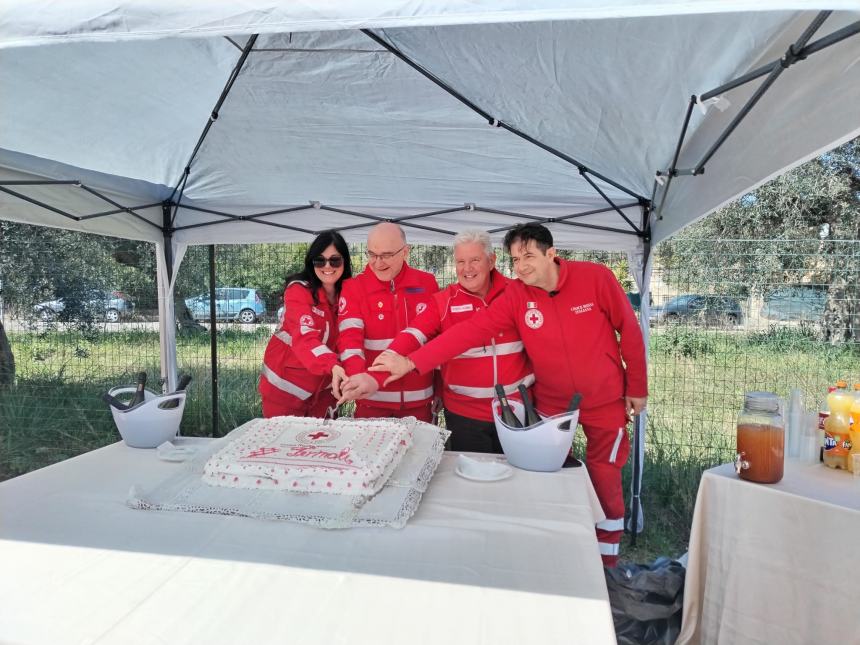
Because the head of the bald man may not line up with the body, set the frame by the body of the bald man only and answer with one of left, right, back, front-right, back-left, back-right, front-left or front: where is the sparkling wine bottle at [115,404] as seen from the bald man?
front-right

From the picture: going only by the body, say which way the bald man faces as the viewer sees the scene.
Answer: toward the camera

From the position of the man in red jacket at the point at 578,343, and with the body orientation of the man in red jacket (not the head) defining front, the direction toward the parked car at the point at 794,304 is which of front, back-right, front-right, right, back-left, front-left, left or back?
back

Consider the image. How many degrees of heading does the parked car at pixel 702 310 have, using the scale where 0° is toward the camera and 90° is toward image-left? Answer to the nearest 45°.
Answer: approximately 90°

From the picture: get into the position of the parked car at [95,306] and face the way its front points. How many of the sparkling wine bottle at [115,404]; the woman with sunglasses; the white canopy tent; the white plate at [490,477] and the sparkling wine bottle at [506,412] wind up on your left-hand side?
5

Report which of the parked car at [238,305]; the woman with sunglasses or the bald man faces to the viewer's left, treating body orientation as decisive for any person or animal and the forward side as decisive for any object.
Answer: the parked car

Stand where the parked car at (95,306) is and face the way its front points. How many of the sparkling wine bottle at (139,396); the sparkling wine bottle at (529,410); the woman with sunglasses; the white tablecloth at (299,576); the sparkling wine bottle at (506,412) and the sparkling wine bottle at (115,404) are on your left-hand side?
6

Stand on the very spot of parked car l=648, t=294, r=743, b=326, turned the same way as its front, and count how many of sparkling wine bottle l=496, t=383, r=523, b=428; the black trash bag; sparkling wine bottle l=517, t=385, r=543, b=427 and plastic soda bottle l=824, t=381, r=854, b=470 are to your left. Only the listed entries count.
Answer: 4

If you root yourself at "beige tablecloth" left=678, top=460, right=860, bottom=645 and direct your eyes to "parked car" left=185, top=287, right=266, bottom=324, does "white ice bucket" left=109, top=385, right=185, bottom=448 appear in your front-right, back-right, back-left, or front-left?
front-left

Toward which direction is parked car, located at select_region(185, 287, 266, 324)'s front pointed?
to the viewer's left

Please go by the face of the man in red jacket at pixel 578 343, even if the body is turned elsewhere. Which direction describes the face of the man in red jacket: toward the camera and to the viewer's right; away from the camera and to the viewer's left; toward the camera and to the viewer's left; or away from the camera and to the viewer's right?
toward the camera and to the viewer's left

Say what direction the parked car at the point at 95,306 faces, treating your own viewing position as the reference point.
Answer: facing to the left of the viewer

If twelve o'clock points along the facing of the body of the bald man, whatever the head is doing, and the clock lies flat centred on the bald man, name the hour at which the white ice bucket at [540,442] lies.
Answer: The white ice bucket is roughly at 11 o'clock from the bald man.

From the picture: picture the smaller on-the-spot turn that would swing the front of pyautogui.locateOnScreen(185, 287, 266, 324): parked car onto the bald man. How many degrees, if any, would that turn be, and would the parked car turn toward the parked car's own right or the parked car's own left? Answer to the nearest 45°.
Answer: approximately 90° to the parked car's own left

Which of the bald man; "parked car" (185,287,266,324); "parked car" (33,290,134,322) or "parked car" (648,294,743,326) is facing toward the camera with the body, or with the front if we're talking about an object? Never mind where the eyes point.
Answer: the bald man

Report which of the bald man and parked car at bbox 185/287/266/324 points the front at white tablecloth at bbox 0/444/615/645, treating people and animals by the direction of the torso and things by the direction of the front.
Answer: the bald man

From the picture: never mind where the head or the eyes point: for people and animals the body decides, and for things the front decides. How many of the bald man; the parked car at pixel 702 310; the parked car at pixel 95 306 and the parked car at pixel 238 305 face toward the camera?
1
